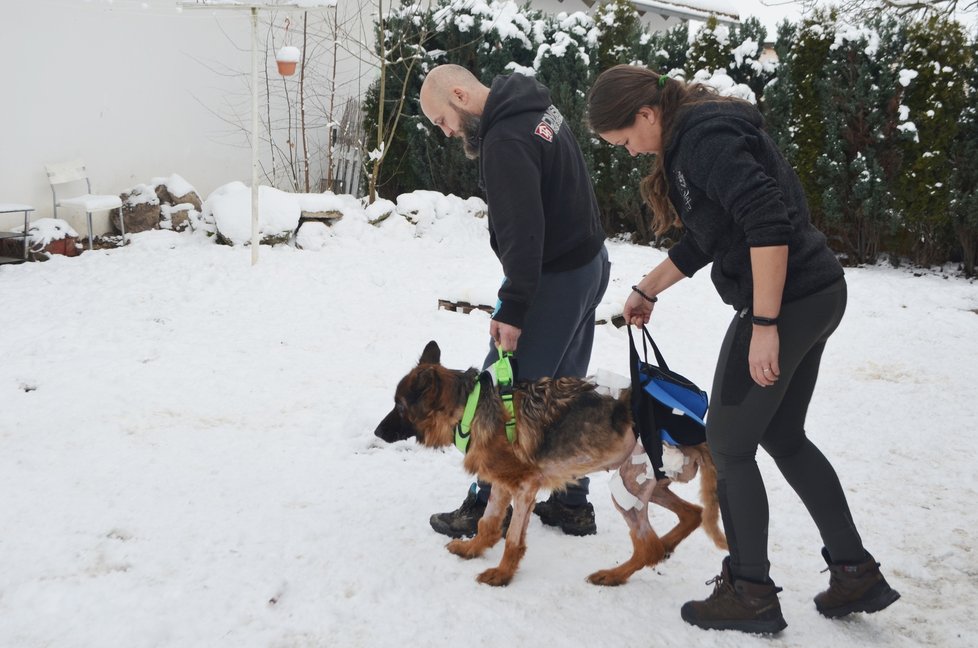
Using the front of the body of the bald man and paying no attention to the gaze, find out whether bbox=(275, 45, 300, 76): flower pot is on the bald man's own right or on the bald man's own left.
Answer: on the bald man's own right

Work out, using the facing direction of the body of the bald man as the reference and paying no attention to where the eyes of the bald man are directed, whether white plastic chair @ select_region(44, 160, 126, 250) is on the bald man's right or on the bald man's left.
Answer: on the bald man's right

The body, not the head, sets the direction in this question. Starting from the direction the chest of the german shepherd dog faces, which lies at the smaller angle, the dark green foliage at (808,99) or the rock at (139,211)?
the rock

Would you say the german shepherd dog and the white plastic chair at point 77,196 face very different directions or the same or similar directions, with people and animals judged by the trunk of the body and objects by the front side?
very different directions

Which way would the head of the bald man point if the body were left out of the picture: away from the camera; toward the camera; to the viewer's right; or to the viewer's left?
to the viewer's left

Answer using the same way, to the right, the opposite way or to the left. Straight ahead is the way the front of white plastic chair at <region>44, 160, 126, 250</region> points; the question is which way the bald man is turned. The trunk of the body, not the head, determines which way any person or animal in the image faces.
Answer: the opposite way

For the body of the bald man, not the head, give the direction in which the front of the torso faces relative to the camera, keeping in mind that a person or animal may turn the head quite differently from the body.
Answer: to the viewer's left

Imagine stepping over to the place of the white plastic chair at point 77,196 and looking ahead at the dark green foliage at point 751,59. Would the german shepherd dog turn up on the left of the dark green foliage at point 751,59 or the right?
right

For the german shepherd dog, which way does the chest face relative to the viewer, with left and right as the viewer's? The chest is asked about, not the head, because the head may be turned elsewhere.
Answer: facing to the left of the viewer

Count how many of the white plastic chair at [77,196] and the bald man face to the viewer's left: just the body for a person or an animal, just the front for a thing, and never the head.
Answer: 1

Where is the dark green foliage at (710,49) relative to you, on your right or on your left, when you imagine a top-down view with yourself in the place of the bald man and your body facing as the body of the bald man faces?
on your right

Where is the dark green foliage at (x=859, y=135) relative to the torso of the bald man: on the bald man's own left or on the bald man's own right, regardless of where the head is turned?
on the bald man's own right

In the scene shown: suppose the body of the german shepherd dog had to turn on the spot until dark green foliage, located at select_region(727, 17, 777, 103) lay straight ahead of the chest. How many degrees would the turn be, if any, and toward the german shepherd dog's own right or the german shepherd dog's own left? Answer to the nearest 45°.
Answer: approximately 90° to the german shepherd dog's own right
